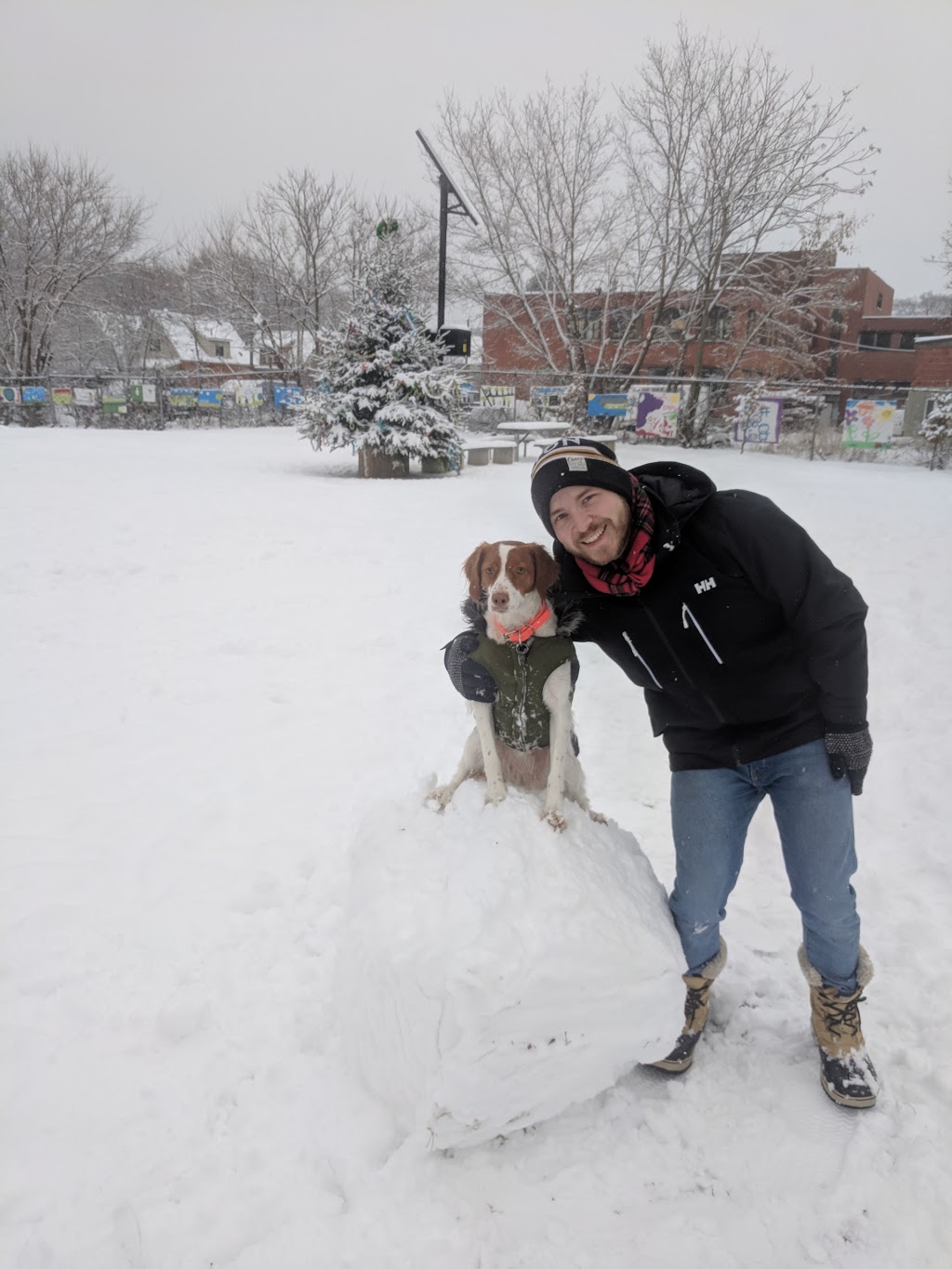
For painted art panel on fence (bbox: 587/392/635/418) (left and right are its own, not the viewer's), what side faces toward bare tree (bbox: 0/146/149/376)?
right

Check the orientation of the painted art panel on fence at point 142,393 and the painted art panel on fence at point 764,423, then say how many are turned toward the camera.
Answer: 2

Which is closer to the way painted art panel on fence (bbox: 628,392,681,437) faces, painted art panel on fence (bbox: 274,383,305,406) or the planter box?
the planter box

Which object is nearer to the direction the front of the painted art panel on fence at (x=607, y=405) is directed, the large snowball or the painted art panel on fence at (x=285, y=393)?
the large snowball

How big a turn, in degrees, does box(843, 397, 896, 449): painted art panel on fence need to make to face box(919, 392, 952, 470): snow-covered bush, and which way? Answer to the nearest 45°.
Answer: approximately 45° to its left
